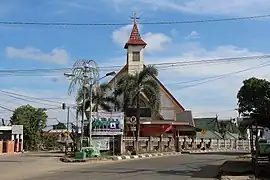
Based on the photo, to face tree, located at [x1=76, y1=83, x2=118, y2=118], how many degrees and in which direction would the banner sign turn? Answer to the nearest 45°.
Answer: approximately 180°

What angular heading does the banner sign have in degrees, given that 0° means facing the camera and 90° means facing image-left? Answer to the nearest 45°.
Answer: approximately 0°

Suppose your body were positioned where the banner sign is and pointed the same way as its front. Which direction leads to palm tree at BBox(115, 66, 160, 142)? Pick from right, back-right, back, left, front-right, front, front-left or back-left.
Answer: back-left

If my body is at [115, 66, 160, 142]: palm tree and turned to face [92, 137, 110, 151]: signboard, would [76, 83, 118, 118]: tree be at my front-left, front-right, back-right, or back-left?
front-right
